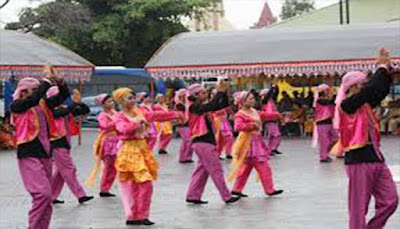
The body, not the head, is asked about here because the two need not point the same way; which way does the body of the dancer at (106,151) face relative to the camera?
to the viewer's right

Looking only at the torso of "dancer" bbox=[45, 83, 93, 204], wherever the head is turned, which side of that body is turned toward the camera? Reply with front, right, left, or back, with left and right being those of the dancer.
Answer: right
